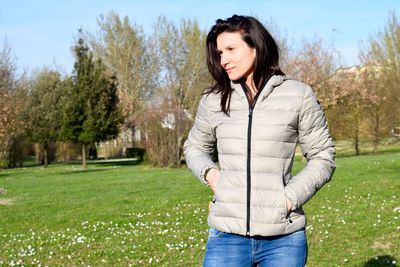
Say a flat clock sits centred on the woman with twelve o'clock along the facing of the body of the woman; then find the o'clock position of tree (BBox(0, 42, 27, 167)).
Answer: The tree is roughly at 5 o'clock from the woman.

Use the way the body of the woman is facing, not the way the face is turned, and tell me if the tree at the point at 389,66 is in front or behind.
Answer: behind

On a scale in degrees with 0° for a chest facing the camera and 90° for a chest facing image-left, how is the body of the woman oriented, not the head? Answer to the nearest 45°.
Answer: approximately 0°

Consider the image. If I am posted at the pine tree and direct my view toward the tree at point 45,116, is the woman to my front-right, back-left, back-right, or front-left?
back-left

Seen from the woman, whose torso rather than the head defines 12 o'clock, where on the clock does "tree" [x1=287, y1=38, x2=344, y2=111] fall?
The tree is roughly at 6 o'clock from the woman.

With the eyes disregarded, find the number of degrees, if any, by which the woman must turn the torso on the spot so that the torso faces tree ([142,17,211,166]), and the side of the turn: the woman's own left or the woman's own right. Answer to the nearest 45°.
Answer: approximately 180°

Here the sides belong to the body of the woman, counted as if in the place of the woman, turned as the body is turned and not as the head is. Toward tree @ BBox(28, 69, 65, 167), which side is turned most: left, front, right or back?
back

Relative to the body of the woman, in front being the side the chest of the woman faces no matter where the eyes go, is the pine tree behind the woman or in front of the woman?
behind
